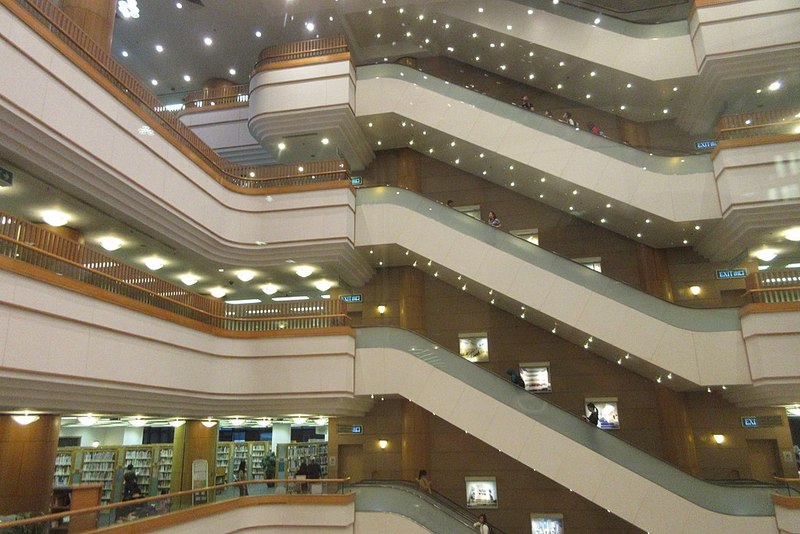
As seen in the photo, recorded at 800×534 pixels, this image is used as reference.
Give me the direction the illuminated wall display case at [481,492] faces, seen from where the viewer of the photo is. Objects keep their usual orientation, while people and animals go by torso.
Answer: facing the viewer

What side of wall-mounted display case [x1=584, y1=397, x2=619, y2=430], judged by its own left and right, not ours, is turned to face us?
front

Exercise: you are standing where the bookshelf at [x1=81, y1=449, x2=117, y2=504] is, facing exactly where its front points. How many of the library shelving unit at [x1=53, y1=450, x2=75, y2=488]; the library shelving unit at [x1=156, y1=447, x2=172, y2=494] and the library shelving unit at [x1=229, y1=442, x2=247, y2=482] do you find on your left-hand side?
2

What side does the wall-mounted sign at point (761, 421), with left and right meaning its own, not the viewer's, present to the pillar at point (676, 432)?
right

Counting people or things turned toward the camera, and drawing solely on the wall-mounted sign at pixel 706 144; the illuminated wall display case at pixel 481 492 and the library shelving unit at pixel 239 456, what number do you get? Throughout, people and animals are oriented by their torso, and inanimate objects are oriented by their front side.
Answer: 3

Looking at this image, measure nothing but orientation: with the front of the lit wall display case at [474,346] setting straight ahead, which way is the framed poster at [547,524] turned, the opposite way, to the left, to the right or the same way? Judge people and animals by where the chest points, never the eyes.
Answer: the same way

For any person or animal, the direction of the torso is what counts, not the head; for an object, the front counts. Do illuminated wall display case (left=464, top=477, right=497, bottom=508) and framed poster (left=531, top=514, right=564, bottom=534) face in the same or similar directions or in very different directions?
same or similar directions

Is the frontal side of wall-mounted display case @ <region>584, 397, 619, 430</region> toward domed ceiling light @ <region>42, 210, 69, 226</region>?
no

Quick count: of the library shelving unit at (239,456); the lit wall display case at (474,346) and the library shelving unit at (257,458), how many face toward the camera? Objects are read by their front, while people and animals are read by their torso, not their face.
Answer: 3

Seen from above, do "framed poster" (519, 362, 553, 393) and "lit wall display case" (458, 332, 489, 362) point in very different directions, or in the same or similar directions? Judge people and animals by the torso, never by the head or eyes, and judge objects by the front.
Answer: same or similar directions

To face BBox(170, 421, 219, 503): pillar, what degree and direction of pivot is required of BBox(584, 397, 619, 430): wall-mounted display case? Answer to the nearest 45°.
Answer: approximately 90° to its right

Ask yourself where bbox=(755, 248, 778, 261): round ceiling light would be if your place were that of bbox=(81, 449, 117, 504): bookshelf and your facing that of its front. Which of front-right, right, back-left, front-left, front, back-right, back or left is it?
front-left

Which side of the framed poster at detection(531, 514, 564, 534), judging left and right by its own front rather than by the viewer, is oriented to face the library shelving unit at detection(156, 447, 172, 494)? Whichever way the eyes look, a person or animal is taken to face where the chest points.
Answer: right

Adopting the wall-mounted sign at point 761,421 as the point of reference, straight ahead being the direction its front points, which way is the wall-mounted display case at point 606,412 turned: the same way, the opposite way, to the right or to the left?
the same way

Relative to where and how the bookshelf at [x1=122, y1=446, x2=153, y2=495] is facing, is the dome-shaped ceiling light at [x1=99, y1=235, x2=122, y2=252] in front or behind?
in front

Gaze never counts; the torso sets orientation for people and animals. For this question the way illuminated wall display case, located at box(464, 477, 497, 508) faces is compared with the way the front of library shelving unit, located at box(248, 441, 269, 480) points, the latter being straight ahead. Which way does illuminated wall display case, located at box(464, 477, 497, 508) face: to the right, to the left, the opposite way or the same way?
the same way

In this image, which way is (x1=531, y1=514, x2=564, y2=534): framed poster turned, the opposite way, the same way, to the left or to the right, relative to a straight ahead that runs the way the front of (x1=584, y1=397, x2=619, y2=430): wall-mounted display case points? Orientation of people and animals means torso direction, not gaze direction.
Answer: the same way

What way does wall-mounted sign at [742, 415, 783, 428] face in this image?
toward the camera
